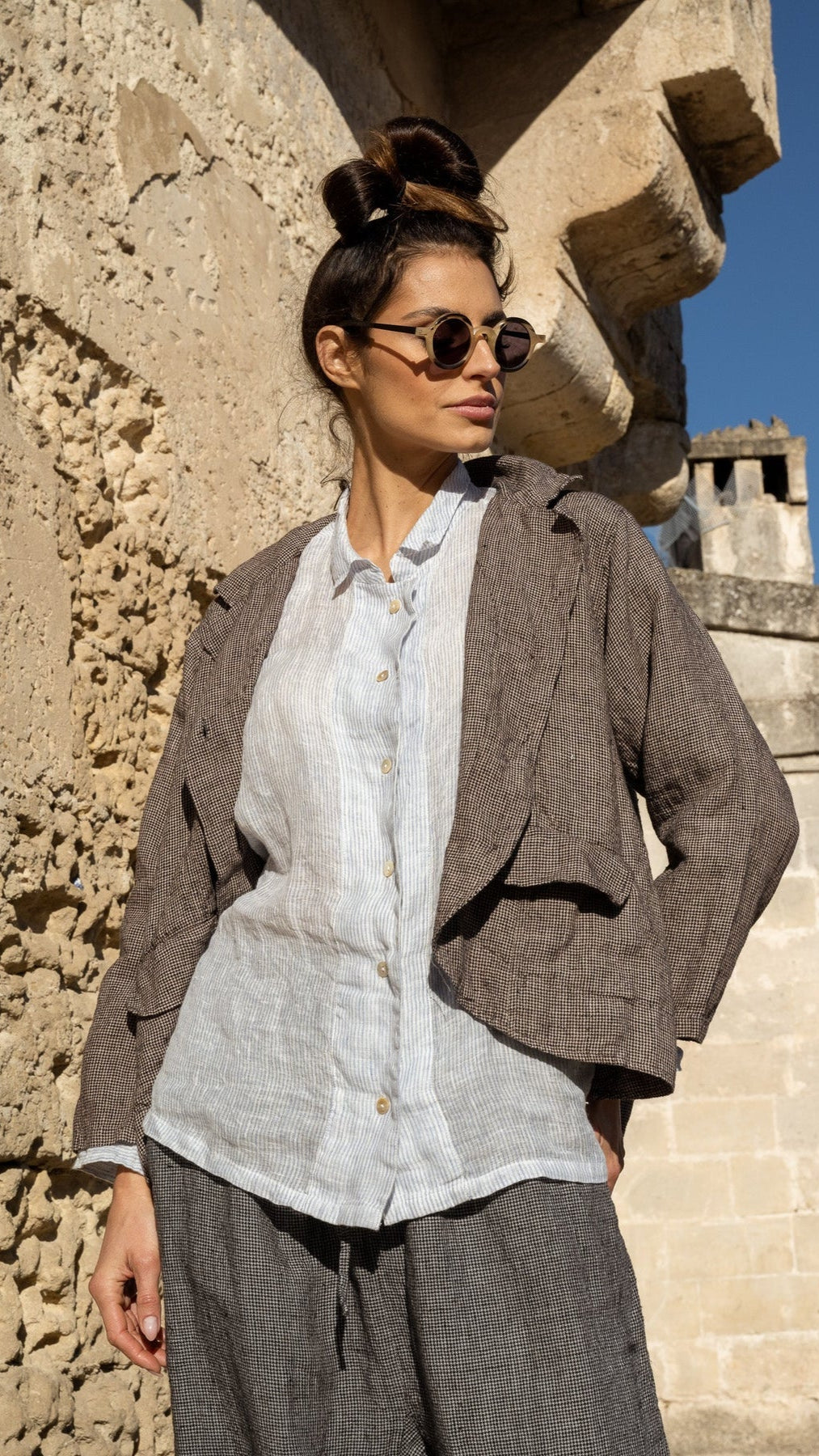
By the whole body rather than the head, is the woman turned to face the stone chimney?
no

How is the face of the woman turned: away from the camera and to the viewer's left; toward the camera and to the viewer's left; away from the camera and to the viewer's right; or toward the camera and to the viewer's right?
toward the camera and to the viewer's right

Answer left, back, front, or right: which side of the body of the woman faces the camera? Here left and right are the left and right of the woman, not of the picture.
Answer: front
